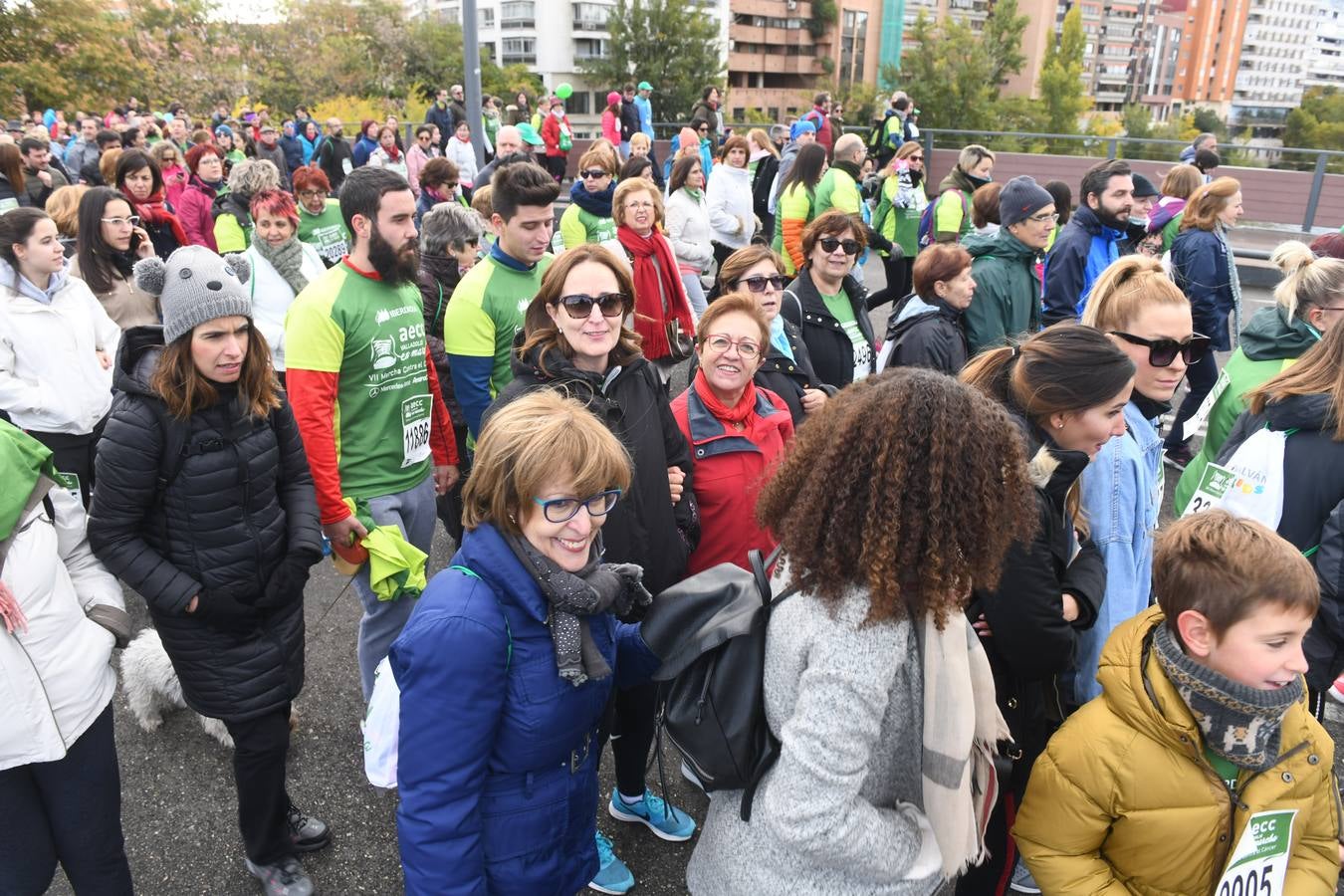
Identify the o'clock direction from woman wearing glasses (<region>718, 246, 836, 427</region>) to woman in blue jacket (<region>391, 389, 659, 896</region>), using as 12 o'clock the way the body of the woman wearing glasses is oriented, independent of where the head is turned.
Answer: The woman in blue jacket is roughly at 2 o'clock from the woman wearing glasses.

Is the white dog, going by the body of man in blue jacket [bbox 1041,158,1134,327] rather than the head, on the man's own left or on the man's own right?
on the man's own right

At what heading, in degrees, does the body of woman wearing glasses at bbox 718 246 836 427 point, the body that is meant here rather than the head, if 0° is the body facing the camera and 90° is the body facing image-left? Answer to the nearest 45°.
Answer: approximately 315°

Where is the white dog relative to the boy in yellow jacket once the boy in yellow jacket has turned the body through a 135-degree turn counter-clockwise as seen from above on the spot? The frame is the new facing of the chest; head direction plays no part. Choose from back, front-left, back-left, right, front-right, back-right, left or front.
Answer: left

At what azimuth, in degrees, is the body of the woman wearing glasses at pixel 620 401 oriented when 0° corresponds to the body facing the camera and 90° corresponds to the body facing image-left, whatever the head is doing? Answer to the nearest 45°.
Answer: approximately 315°

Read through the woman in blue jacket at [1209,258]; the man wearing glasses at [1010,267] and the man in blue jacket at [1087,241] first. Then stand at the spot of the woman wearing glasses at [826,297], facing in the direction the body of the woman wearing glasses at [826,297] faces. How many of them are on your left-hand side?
3

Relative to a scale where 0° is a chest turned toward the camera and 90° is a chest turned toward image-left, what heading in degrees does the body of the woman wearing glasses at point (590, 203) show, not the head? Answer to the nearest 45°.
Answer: approximately 315°
